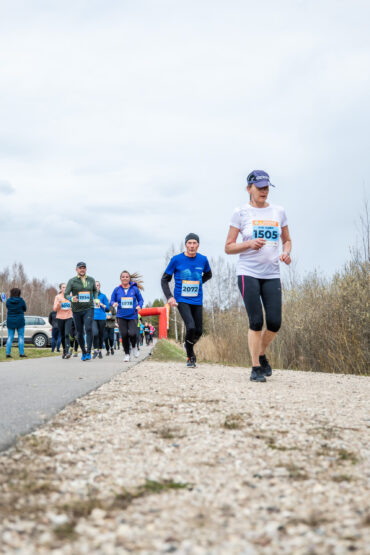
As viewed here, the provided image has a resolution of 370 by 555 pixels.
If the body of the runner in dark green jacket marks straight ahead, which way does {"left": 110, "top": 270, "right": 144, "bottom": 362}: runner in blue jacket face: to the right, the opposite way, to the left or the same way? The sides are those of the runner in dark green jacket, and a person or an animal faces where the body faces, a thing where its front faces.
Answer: the same way

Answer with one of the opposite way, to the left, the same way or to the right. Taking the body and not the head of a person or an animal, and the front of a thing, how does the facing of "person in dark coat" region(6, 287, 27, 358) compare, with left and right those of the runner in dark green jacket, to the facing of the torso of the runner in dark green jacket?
the opposite way

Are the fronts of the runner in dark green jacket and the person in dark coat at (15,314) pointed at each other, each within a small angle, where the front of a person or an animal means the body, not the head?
no

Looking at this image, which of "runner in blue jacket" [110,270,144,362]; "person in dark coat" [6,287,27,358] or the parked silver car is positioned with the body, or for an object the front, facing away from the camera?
the person in dark coat

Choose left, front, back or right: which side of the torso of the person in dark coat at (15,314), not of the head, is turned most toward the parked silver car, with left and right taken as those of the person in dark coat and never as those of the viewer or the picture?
front

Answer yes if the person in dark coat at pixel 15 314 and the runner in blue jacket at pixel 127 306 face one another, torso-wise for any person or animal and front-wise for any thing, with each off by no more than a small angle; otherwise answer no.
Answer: no

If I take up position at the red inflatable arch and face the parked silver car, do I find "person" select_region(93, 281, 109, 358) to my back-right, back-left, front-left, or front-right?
front-left

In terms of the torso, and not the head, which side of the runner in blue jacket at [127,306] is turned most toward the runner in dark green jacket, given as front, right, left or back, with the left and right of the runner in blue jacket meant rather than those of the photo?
right

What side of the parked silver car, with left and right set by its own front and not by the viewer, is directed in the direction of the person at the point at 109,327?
left

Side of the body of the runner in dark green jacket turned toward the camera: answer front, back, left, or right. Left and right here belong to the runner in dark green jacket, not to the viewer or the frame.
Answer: front
